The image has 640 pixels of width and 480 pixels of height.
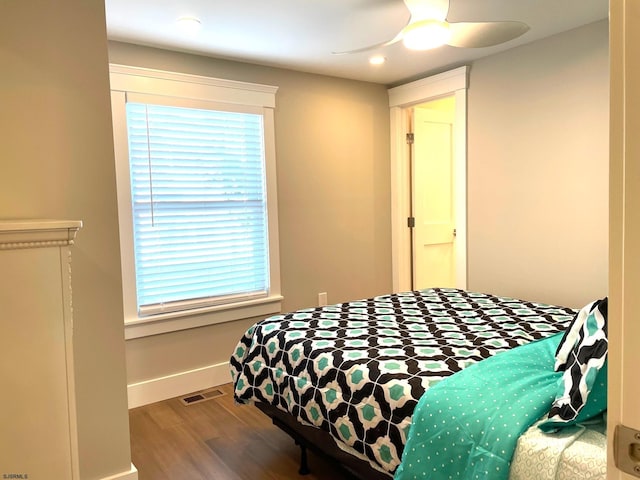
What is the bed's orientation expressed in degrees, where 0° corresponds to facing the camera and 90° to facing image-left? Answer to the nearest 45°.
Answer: approximately 45°

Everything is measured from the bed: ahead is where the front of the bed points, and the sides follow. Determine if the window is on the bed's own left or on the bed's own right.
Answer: on the bed's own right

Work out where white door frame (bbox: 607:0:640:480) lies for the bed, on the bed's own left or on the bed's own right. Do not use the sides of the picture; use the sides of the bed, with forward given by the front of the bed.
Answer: on the bed's own left
